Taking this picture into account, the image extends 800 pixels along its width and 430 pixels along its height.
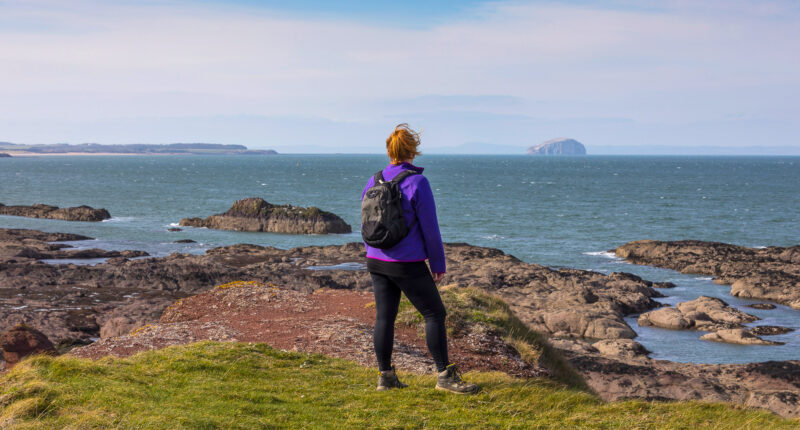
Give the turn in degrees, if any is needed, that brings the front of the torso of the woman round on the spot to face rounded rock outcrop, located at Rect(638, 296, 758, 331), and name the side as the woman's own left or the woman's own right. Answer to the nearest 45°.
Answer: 0° — they already face it

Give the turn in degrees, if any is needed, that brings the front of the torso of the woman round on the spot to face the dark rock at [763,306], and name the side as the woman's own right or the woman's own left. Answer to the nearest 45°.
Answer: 0° — they already face it

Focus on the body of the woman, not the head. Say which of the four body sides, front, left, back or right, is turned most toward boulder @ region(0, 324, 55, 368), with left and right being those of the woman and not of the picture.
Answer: left

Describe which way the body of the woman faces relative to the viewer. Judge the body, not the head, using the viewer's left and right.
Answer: facing away from the viewer and to the right of the viewer
